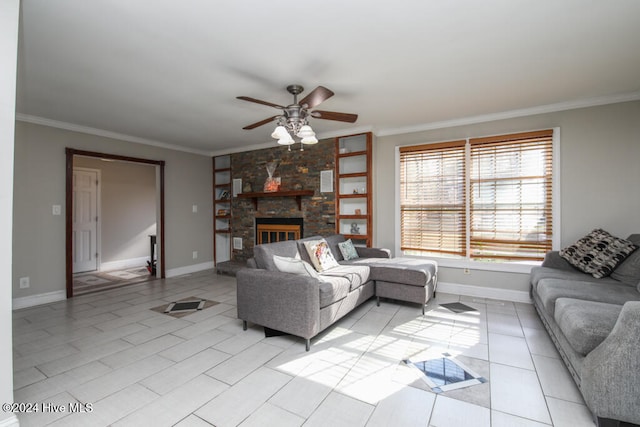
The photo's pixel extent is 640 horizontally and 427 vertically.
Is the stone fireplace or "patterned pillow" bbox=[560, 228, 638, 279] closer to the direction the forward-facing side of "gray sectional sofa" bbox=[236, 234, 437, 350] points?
the patterned pillow

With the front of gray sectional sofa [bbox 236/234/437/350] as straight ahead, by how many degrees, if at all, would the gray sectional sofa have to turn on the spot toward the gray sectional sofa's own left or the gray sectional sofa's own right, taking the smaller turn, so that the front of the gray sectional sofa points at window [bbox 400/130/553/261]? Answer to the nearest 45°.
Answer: approximately 90° to the gray sectional sofa's own left

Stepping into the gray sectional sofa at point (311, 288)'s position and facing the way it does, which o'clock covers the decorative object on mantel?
The decorative object on mantel is roughly at 7 o'clock from the gray sectional sofa.

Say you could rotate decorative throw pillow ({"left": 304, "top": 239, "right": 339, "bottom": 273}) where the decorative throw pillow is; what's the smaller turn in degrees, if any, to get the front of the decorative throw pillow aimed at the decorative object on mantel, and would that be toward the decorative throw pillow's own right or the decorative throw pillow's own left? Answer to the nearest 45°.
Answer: approximately 180°

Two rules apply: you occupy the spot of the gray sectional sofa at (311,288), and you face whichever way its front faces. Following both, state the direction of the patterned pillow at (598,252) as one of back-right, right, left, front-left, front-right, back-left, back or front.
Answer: front-left

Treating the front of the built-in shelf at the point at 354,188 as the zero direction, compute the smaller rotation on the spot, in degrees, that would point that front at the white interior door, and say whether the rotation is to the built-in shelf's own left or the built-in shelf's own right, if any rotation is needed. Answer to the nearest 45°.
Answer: approximately 45° to the built-in shelf's own right

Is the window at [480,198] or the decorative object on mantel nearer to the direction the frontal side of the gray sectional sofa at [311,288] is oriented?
the window

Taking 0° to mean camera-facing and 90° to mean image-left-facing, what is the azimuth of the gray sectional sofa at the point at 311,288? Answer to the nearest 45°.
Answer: approximately 315°

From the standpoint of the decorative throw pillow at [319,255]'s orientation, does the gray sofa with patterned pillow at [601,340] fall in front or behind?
in front

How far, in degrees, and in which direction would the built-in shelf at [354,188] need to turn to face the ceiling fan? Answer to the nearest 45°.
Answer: approximately 45° to its left

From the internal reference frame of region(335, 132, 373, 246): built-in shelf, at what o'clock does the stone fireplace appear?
The stone fireplace is roughly at 2 o'clock from the built-in shelf.

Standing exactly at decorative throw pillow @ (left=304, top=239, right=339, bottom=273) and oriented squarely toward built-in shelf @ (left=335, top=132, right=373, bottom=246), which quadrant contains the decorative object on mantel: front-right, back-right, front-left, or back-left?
front-left

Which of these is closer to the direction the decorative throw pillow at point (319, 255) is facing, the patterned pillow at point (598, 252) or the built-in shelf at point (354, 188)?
the patterned pillow

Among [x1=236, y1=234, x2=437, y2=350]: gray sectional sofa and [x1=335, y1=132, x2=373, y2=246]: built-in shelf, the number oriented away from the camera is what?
0
